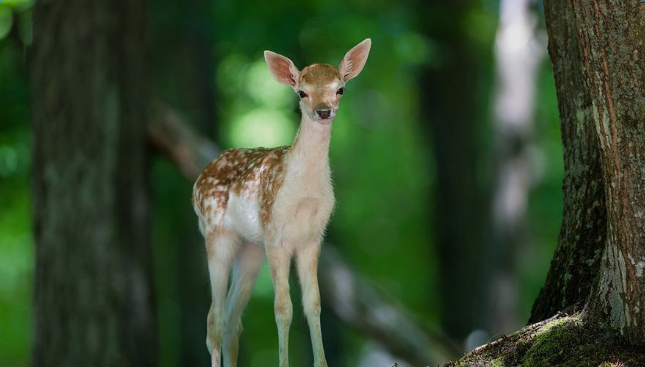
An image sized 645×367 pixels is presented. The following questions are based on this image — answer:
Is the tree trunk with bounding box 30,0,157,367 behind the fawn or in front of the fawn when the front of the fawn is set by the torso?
behind

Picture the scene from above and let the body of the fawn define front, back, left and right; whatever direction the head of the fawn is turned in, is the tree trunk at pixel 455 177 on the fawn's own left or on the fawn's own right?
on the fawn's own left

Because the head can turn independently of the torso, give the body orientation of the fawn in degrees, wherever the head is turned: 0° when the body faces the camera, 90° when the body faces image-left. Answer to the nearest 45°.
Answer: approximately 315°

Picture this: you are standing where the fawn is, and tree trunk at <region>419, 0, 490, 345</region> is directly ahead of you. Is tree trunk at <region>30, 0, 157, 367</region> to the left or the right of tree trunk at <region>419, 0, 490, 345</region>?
left
